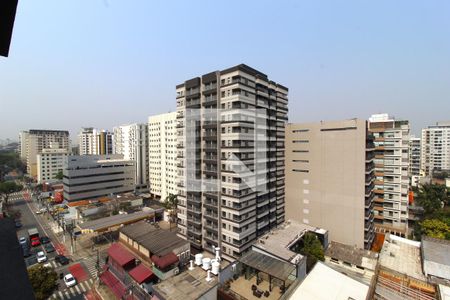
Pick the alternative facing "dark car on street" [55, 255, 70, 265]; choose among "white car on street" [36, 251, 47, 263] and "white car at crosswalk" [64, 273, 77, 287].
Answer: "white car on street" [36, 251, 47, 263]

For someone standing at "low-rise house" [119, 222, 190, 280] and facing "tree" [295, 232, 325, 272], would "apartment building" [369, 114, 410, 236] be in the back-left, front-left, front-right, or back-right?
front-left

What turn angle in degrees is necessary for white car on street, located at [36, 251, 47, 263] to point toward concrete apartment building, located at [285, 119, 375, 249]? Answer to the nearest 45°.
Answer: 0° — it already faces it

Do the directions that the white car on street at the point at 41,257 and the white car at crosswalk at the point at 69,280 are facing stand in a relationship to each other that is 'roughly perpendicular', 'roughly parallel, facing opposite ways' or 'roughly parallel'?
roughly parallel

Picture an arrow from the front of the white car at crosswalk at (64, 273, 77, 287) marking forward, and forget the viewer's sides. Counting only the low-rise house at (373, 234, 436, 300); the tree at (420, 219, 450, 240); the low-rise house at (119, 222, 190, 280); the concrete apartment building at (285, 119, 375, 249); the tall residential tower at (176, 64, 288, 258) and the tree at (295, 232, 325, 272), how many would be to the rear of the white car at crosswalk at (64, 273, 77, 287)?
0
